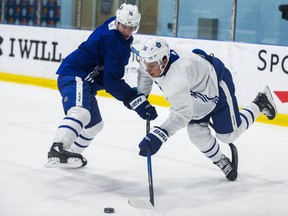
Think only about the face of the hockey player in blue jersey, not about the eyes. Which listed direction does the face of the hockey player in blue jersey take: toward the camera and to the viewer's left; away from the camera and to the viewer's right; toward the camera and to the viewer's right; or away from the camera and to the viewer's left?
toward the camera and to the viewer's right

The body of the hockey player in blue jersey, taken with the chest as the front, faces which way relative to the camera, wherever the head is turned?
to the viewer's right

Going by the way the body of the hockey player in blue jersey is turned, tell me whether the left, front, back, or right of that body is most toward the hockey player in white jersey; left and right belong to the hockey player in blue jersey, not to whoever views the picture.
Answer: front

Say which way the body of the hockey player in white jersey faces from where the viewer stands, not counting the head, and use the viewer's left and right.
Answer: facing the viewer and to the left of the viewer

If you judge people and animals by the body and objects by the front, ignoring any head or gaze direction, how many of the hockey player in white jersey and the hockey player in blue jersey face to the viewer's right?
1

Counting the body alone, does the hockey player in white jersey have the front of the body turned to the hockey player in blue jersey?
no

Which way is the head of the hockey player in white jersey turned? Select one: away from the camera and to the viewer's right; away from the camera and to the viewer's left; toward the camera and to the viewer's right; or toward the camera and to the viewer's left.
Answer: toward the camera and to the viewer's left
